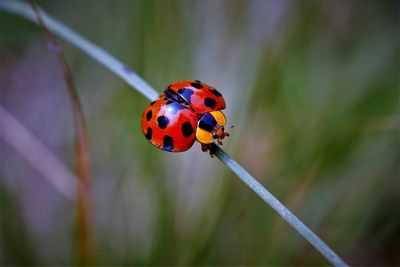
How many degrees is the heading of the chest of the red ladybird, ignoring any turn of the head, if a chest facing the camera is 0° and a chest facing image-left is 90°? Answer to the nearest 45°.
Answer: approximately 315°

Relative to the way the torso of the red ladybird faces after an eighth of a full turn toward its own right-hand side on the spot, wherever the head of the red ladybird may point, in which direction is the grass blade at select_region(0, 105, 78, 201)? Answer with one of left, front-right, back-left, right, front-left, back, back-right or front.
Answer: back-right
